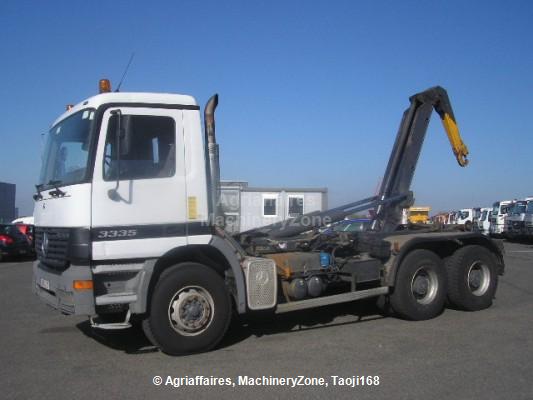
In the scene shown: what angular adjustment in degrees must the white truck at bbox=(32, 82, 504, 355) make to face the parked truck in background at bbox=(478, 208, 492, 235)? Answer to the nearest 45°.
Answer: approximately 180°

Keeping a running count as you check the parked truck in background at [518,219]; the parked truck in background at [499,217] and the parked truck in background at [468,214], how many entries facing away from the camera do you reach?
0

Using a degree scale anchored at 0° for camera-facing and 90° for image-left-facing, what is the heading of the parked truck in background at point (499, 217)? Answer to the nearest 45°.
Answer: approximately 45°

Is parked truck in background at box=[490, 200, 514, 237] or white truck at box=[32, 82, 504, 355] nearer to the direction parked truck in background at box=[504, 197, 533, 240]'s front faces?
the white truck

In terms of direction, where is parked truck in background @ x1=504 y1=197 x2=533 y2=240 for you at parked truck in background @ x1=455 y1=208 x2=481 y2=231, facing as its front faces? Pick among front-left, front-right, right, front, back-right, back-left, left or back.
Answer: front-left

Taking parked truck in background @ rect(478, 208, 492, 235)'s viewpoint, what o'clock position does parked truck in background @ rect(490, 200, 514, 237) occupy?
parked truck in background @ rect(490, 200, 514, 237) is roughly at 10 o'clock from parked truck in background @ rect(478, 208, 492, 235).

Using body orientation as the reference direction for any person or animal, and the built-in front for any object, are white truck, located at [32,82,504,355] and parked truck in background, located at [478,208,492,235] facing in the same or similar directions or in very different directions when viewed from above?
same or similar directions

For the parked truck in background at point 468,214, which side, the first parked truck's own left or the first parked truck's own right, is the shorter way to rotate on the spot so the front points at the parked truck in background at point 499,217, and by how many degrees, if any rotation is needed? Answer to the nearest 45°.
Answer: approximately 45° to the first parked truck's own left

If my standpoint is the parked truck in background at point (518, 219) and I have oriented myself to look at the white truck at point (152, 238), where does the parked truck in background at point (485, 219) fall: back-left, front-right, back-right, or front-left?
back-right

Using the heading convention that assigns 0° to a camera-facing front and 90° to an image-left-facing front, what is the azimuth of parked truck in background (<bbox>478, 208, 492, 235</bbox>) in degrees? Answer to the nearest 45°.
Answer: approximately 45°

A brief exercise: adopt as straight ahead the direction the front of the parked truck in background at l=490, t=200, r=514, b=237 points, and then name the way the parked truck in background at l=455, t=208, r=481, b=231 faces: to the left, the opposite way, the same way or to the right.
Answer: the same way

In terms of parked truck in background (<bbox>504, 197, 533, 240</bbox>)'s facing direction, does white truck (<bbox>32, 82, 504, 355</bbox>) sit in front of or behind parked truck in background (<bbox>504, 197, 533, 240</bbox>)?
in front

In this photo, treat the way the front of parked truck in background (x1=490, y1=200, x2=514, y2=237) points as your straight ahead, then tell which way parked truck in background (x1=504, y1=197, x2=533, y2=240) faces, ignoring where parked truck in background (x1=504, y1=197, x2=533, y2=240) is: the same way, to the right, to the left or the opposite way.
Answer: the same way

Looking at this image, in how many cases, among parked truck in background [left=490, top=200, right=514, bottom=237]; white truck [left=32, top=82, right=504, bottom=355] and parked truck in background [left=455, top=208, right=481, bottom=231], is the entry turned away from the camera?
0

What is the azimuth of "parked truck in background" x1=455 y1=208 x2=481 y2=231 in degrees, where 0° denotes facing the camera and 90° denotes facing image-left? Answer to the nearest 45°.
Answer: approximately 45°

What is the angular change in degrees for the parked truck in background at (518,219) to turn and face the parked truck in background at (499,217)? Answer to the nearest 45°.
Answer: approximately 135° to its right

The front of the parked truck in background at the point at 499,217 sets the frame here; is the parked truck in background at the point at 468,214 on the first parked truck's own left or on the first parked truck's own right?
on the first parked truck's own right

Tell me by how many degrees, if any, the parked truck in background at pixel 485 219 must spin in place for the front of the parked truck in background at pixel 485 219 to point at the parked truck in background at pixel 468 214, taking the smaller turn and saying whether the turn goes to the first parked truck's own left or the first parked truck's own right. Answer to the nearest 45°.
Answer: approximately 135° to the first parked truck's own right

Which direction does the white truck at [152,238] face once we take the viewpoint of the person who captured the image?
facing the viewer and to the left of the viewer
